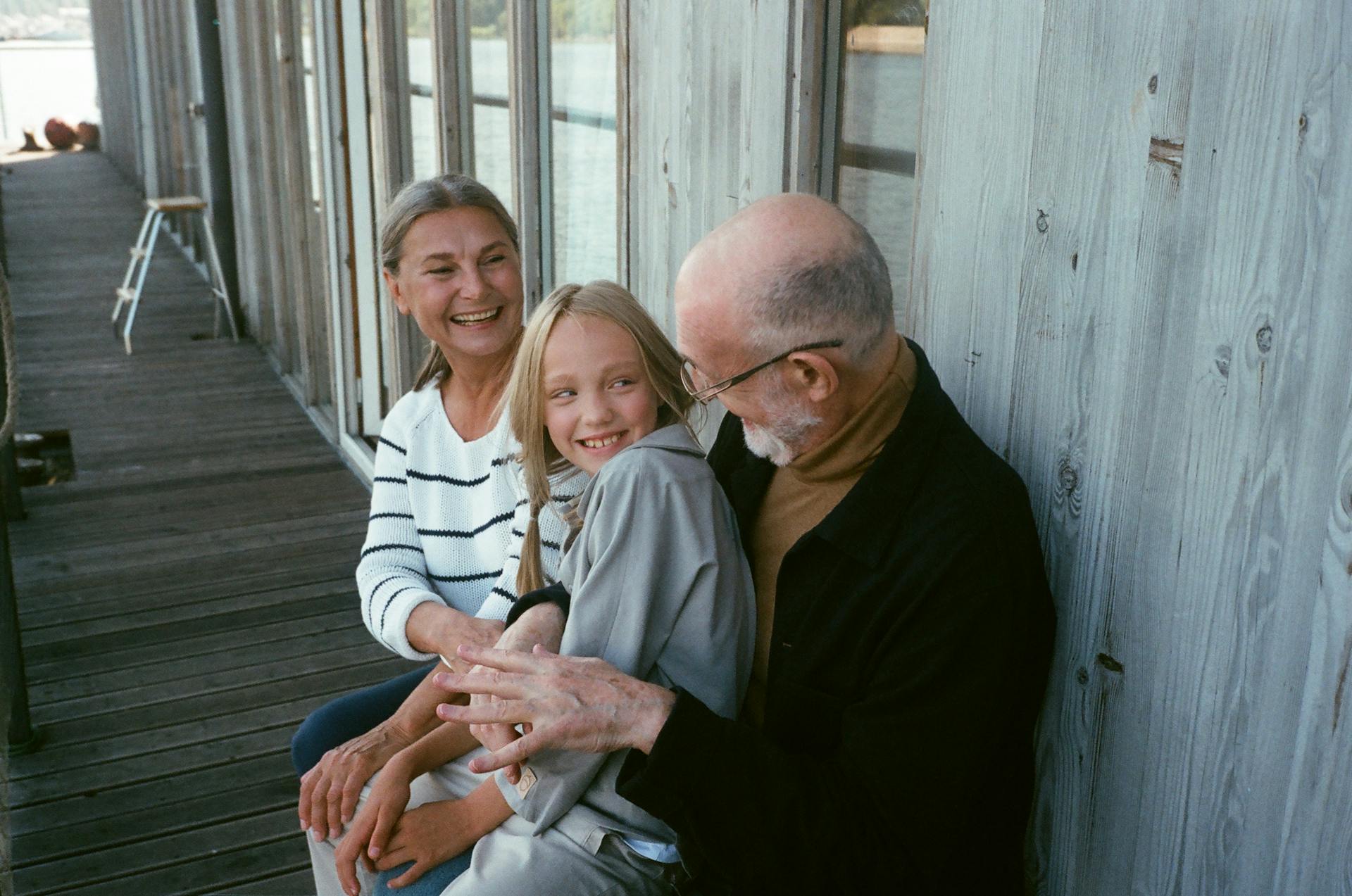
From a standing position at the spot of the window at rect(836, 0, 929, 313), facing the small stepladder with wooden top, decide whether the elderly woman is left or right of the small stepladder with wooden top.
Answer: left

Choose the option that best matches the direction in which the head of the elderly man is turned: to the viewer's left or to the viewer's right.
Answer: to the viewer's left

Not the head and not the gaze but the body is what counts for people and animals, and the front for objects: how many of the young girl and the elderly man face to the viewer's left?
2

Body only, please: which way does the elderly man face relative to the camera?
to the viewer's left

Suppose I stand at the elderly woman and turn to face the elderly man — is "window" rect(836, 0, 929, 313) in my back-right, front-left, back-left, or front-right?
front-left

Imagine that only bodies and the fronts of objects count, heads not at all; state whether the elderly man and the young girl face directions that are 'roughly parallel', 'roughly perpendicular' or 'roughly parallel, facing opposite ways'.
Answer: roughly parallel

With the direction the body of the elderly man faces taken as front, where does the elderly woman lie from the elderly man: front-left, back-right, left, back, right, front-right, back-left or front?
front-right

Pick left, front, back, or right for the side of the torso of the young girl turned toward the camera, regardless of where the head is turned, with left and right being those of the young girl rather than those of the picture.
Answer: left

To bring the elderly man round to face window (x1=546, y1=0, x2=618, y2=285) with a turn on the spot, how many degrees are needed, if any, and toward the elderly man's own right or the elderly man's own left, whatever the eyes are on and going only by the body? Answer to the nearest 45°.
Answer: approximately 90° to the elderly man's own right

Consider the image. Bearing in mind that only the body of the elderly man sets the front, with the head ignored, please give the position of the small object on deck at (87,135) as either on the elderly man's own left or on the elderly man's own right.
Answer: on the elderly man's own right

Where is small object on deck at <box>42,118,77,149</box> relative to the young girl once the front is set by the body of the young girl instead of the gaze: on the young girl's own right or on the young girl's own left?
on the young girl's own right

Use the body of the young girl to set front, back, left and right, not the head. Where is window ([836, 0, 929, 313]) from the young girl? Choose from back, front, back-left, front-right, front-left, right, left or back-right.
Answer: back-right
